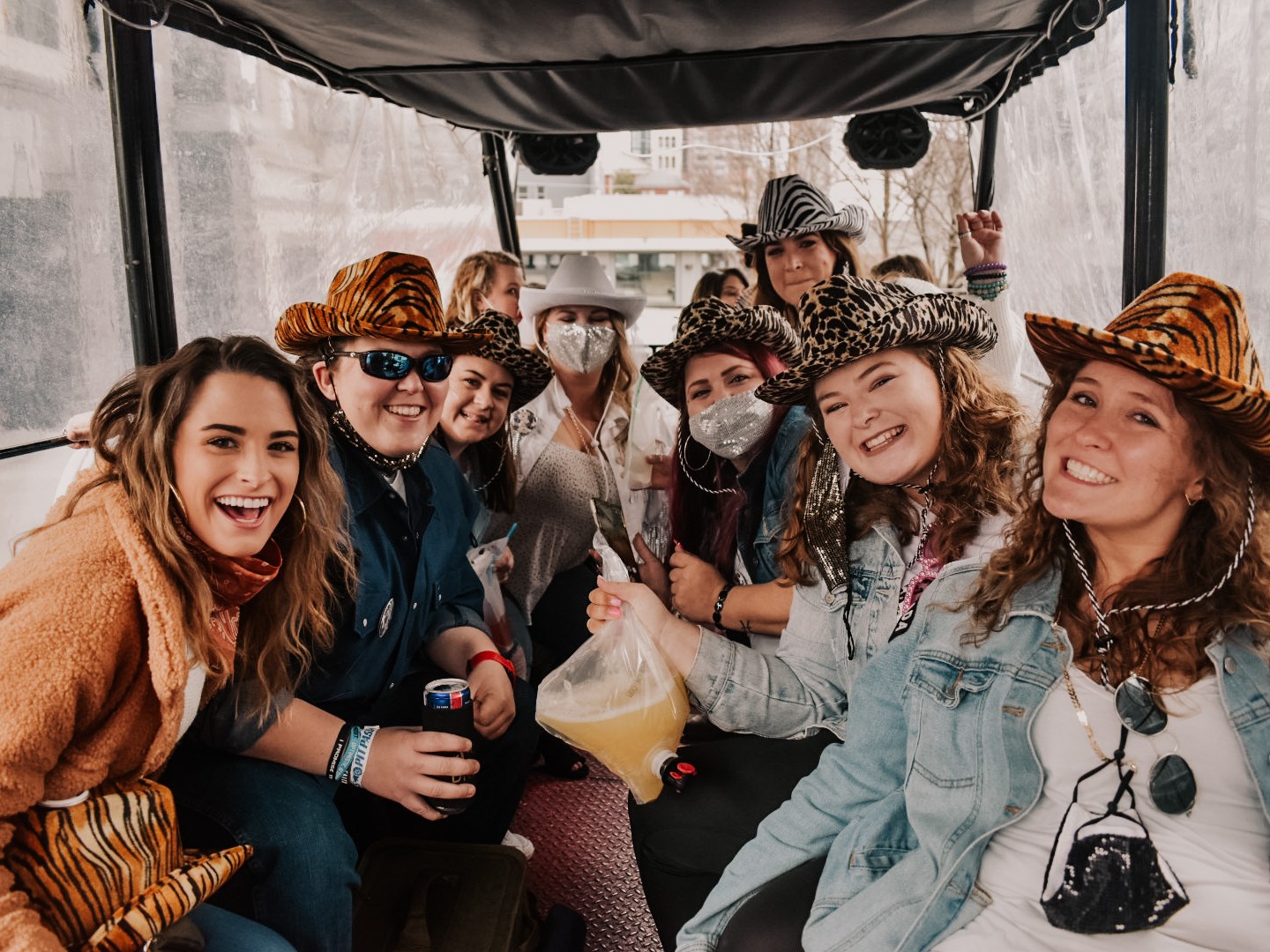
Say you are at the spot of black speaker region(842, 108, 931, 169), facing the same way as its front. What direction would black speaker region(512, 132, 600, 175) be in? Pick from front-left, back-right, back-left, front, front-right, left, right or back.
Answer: right

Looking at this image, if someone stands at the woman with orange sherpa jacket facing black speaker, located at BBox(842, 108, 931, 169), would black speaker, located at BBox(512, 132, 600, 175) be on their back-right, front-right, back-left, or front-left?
front-left

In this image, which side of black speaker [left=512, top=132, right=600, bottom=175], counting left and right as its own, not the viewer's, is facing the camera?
front

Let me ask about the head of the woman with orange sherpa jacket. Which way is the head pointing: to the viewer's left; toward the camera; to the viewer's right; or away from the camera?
toward the camera

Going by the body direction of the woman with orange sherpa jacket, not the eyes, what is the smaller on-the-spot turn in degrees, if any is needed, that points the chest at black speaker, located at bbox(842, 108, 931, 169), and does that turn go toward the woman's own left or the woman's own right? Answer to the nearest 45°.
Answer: approximately 90° to the woman's own left

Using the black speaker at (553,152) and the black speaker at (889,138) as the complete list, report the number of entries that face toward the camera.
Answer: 2

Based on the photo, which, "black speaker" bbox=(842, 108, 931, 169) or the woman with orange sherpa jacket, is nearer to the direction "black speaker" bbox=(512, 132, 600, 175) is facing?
the woman with orange sherpa jacket

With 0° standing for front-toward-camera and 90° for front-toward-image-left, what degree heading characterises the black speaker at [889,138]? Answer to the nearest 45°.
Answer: approximately 0°

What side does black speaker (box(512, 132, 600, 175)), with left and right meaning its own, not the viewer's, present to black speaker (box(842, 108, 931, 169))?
left

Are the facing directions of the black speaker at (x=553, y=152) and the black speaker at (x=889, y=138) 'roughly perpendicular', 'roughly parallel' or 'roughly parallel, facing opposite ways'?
roughly parallel

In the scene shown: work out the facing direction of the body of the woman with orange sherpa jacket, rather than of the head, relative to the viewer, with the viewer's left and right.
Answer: facing the viewer and to the right of the viewer

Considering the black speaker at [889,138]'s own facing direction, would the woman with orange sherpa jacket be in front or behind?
in front

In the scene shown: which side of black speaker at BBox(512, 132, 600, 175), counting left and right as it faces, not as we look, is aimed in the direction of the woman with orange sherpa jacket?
front
